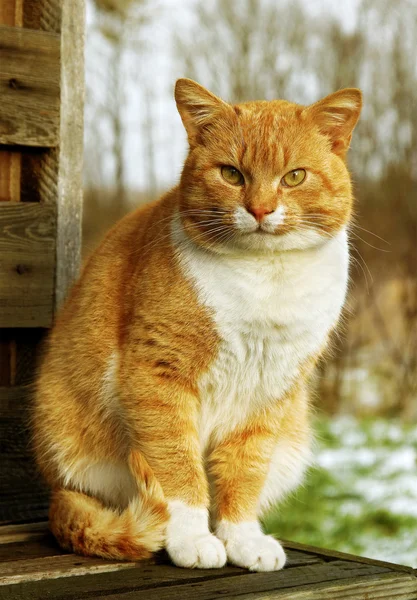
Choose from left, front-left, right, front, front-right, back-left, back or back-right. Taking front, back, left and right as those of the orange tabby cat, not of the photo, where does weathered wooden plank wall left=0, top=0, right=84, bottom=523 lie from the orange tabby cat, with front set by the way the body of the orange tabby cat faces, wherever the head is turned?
back

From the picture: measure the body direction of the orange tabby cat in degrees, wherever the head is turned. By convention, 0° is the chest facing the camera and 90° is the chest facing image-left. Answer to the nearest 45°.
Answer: approximately 315°
